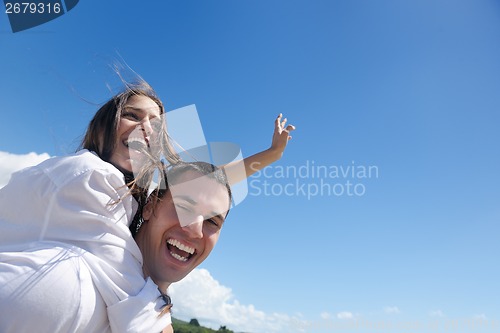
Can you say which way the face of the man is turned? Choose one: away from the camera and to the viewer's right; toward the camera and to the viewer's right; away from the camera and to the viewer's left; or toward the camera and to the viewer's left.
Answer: toward the camera and to the viewer's right

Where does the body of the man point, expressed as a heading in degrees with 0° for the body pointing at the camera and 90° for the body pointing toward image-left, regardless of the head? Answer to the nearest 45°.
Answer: approximately 315°
